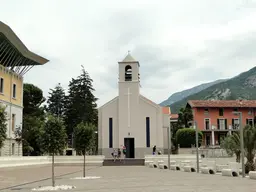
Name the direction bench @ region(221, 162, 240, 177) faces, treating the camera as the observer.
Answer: facing the viewer and to the left of the viewer

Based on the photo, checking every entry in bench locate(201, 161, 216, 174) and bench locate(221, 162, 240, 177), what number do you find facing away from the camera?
0

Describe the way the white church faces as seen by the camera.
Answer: facing the viewer

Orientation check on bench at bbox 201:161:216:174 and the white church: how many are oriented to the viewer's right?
0

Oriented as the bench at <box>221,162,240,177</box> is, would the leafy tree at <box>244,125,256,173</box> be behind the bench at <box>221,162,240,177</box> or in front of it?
behind

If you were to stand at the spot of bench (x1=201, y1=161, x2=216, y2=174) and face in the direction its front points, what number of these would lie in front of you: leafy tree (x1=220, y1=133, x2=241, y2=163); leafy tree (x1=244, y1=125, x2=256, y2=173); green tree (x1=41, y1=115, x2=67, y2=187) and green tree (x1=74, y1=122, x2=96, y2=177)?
2

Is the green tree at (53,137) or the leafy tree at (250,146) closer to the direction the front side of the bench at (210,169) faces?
the green tree

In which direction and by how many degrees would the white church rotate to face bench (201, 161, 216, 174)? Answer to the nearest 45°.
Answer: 0° — it already faces it

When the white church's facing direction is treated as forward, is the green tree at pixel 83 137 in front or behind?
in front

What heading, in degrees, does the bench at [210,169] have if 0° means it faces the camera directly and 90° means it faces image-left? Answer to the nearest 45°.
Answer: approximately 45°

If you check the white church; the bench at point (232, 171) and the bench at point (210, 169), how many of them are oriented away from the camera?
0
